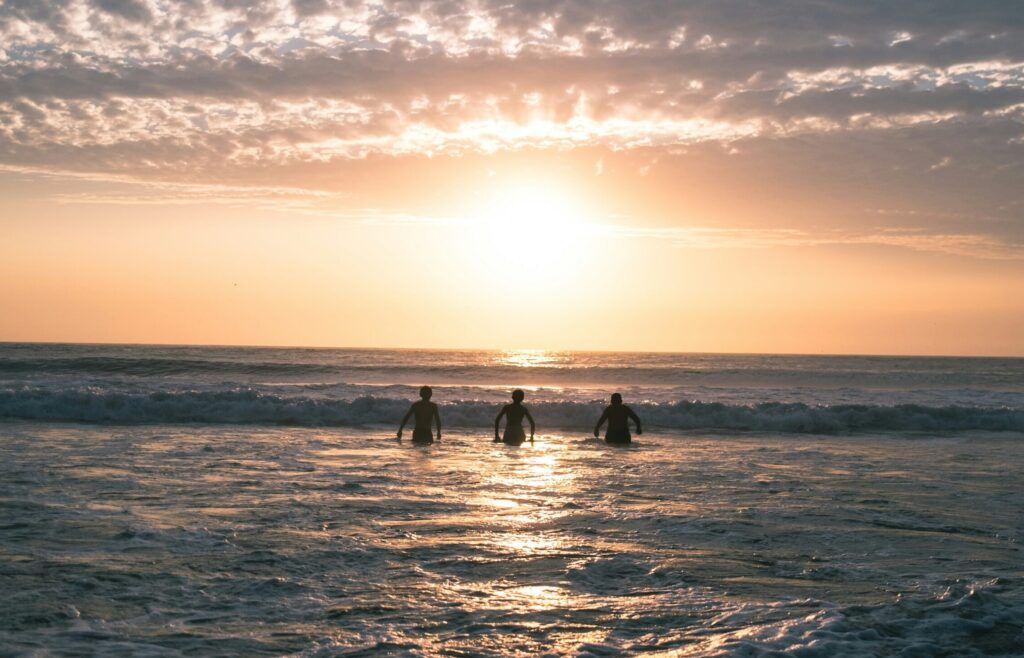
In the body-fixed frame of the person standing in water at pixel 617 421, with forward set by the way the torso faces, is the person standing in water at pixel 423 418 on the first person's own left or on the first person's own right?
on the first person's own left

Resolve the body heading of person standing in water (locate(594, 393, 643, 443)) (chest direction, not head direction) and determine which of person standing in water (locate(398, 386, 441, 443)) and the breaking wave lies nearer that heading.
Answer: the breaking wave

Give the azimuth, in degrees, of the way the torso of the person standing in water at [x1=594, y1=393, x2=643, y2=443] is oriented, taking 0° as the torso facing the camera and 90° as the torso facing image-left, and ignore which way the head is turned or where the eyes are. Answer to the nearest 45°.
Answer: approximately 180°
